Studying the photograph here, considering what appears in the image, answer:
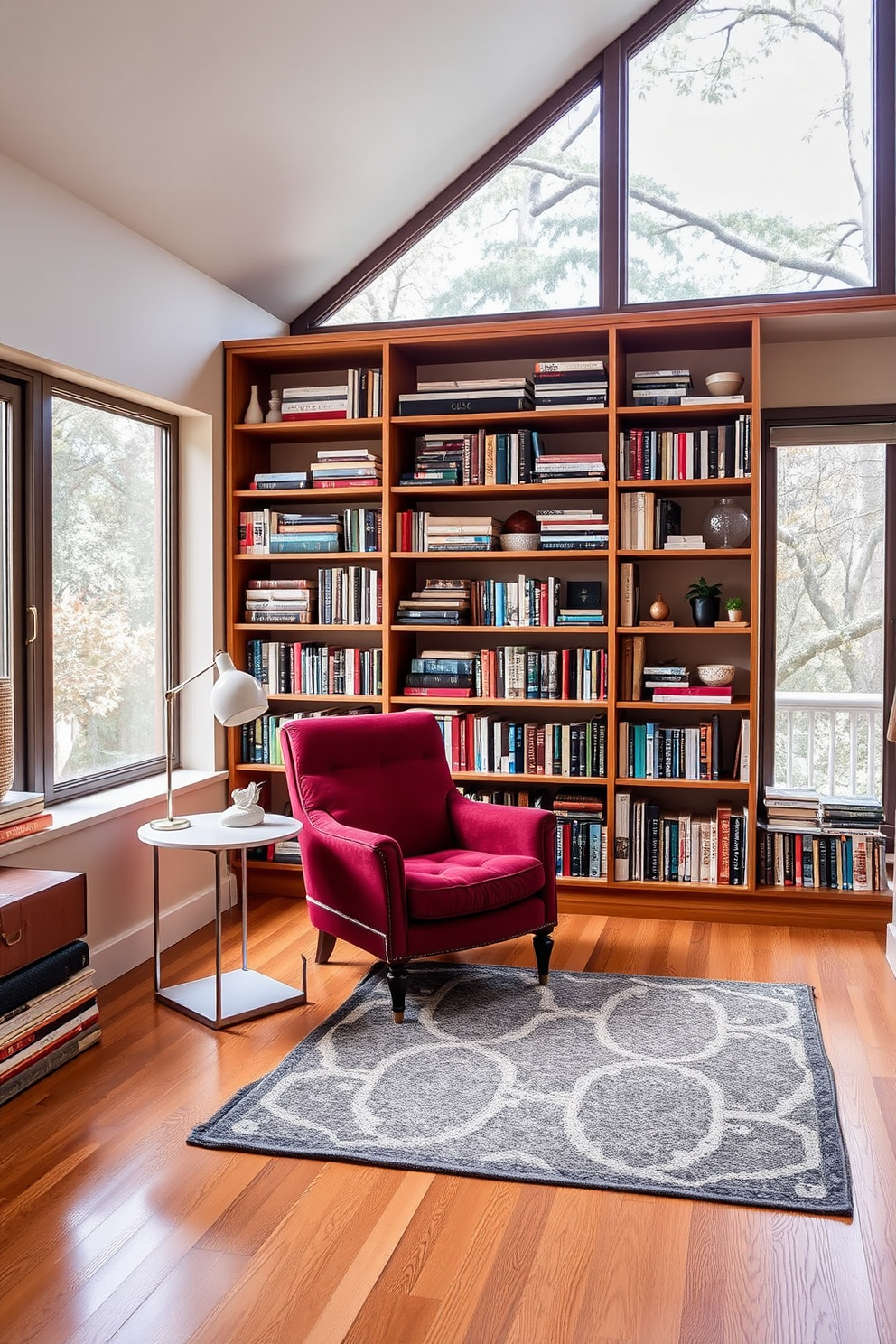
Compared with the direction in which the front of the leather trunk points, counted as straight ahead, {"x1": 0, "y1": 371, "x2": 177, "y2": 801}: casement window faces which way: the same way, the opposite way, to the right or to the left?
the same way

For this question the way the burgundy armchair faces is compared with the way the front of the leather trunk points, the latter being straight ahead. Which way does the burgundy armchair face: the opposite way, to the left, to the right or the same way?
the same way

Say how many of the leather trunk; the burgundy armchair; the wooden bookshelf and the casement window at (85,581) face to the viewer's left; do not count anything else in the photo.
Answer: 0

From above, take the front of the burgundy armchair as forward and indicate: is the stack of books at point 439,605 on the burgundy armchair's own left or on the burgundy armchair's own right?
on the burgundy armchair's own left

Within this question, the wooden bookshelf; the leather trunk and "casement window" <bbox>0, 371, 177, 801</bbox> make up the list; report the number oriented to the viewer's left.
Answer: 0

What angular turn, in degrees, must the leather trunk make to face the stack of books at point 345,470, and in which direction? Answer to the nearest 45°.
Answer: approximately 90° to its left

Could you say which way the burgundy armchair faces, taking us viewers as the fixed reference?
facing the viewer and to the right of the viewer

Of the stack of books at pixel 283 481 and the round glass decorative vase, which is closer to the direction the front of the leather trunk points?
the round glass decorative vase

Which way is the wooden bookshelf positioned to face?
toward the camera

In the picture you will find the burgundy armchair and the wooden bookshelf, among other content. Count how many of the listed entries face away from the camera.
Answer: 0

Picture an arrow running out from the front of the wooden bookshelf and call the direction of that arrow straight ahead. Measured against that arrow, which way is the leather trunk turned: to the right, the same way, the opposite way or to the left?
to the left
